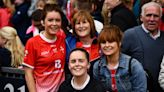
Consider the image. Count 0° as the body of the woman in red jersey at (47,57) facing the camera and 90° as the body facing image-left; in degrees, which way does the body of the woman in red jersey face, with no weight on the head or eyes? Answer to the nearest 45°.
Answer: approximately 315°
